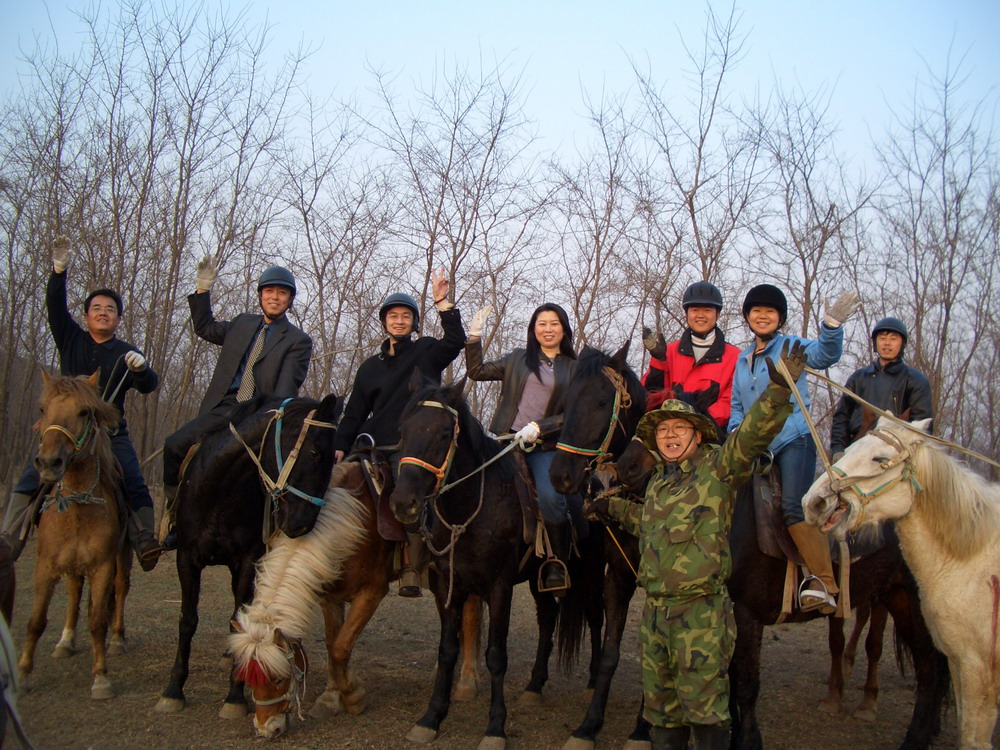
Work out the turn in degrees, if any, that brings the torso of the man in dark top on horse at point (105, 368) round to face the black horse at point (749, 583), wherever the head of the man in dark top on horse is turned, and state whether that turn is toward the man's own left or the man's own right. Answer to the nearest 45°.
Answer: approximately 45° to the man's own left

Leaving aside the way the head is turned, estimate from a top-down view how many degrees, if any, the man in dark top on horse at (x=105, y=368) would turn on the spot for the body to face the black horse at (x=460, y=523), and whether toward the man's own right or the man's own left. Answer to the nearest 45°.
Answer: approximately 45° to the man's own left

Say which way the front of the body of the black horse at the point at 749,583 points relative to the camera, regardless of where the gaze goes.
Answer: to the viewer's left

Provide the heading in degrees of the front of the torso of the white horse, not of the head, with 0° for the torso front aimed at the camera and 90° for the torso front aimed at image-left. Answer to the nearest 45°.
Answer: approximately 90°

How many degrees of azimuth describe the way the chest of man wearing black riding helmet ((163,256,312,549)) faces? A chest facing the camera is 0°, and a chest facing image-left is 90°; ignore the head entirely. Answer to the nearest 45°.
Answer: approximately 0°

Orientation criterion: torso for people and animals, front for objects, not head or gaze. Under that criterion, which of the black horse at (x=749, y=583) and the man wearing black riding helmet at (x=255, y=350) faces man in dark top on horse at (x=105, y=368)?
the black horse
